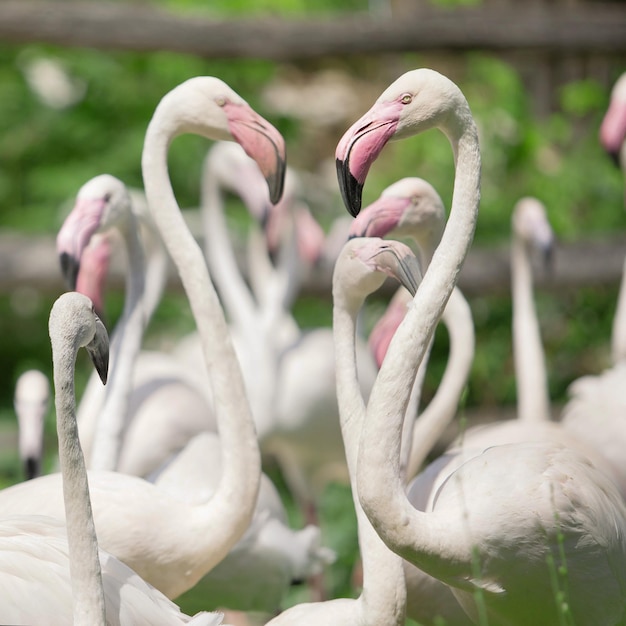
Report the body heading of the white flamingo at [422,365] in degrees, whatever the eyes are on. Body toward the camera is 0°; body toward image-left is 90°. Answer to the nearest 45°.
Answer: approximately 90°

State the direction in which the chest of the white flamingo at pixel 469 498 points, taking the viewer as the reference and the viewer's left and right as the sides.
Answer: facing to the left of the viewer

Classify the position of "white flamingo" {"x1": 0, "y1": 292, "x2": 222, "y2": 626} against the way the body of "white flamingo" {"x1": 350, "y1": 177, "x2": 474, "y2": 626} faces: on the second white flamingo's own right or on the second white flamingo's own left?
on the second white flamingo's own left

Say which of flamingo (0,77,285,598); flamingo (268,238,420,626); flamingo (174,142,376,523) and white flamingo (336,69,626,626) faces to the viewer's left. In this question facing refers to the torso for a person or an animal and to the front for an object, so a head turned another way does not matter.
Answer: the white flamingo

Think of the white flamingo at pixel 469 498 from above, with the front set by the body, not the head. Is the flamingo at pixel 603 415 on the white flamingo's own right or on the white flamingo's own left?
on the white flamingo's own right

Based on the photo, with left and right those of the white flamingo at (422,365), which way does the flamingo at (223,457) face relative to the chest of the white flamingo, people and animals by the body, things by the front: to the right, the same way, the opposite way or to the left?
the opposite way

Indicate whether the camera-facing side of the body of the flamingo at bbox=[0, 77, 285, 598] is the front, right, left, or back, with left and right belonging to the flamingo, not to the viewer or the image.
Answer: right

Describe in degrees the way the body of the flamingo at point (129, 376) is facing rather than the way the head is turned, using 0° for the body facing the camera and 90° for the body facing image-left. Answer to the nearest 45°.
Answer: approximately 45°
